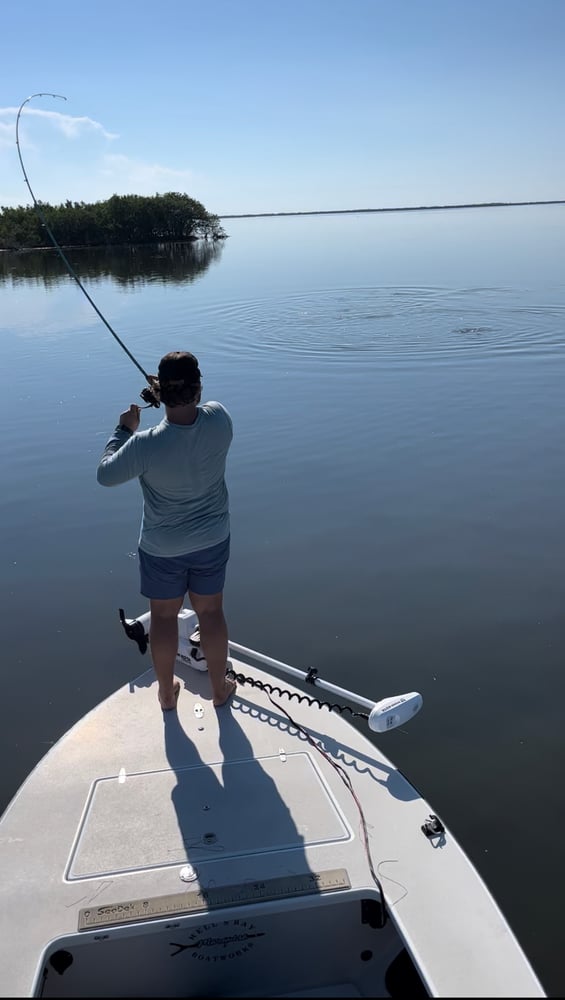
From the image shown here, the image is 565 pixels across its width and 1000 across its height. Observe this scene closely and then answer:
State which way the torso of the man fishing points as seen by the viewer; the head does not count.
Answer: away from the camera

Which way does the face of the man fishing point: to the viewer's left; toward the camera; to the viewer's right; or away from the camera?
away from the camera
